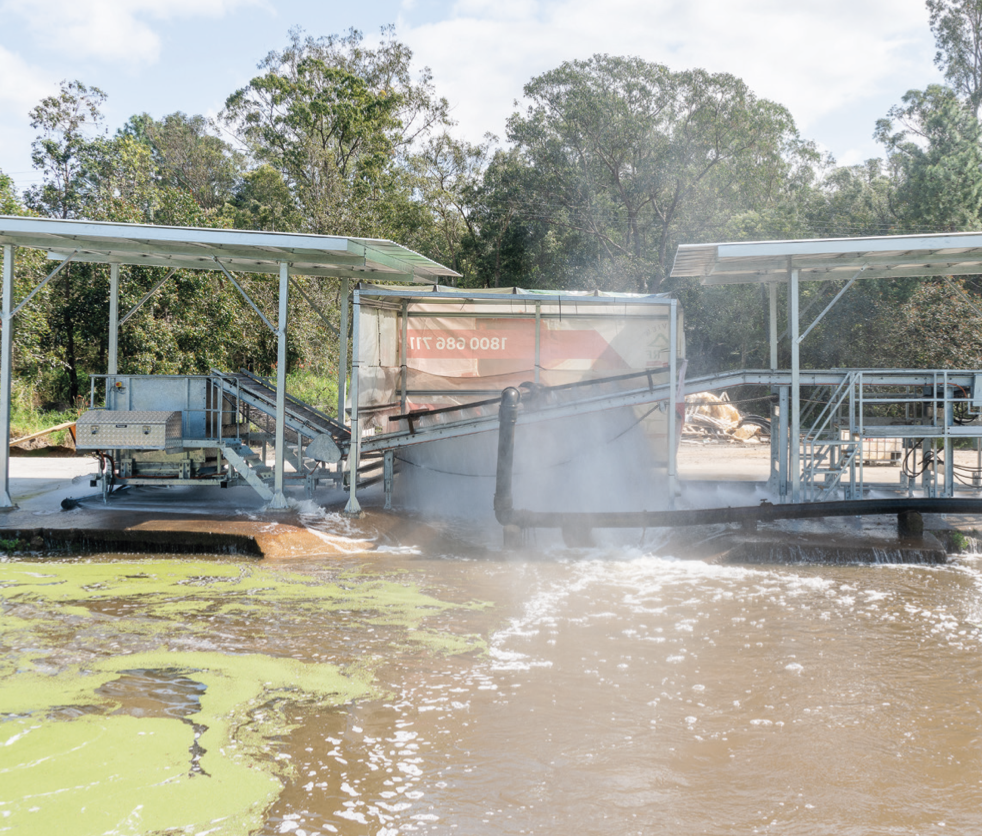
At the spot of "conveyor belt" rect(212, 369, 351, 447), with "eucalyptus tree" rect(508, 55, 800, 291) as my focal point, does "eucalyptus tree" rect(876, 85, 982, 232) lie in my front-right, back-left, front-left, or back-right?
front-right

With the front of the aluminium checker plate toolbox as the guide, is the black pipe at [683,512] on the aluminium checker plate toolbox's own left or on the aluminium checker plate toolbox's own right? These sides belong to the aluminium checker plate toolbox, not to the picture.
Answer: on the aluminium checker plate toolbox's own left

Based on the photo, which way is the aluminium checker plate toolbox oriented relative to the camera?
toward the camera

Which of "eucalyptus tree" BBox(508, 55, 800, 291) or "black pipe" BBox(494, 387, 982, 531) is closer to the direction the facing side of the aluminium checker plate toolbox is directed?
the black pipe

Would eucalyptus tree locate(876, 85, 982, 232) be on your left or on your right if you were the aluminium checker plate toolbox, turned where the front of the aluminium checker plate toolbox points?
on your left

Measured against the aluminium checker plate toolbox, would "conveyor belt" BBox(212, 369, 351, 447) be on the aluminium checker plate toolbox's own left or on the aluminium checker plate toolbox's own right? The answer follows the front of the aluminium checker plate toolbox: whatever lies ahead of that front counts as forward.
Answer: on the aluminium checker plate toolbox's own left

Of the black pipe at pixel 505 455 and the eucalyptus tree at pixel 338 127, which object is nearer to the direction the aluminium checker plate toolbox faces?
the black pipe

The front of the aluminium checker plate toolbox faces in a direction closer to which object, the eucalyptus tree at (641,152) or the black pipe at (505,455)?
the black pipe

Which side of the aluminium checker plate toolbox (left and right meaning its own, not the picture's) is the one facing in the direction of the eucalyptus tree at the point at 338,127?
back

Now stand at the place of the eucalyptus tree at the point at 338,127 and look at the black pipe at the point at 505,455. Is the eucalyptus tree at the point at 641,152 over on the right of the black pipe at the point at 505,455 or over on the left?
left

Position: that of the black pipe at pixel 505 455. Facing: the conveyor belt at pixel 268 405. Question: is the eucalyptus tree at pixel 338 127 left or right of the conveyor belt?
right
